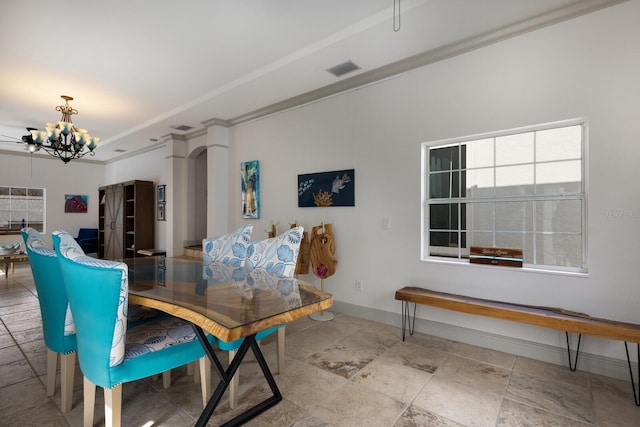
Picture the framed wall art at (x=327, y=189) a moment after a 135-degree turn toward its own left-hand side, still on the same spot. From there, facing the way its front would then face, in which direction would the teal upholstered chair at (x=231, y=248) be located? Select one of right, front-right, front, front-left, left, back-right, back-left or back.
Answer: back-right

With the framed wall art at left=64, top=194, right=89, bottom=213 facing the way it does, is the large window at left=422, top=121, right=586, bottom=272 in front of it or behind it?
in front

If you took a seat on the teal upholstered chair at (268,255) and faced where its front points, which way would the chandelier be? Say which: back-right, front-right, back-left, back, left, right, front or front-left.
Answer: right

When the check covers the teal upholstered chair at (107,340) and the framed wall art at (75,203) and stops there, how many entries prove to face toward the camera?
1

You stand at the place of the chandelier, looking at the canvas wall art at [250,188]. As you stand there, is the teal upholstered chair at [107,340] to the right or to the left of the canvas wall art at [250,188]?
right

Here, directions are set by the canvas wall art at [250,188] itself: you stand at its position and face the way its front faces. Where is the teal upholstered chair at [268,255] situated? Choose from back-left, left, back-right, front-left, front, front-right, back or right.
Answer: front-left

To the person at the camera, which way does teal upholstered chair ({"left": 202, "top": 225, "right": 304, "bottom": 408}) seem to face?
facing the viewer and to the left of the viewer

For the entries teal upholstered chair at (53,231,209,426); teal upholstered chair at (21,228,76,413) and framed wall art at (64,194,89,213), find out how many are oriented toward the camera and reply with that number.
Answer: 1

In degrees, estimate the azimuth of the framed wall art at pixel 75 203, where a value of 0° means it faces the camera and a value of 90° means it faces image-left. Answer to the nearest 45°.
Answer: approximately 0°

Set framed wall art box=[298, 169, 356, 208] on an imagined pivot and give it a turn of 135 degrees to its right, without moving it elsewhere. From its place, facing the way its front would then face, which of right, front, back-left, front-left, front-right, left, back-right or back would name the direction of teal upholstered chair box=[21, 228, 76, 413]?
back-left

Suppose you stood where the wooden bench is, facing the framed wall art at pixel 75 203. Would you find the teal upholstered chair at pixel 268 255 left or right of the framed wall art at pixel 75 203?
left

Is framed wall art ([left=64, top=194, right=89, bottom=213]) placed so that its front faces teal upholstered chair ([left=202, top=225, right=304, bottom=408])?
yes

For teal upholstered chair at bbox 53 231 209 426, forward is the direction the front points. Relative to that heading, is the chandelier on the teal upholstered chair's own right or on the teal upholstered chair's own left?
on the teal upholstered chair's own left

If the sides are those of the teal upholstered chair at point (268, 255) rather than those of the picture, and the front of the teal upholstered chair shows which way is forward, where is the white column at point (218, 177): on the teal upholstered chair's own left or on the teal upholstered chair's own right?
on the teal upholstered chair's own right

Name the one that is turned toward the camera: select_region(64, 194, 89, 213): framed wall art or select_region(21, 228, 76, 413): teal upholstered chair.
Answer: the framed wall art

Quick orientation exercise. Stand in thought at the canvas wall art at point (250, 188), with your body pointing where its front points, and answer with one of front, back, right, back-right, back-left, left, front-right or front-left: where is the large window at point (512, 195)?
left

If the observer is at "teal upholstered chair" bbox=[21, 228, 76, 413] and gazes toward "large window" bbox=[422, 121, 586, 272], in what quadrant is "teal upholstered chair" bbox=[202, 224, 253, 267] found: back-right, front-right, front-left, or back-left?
front-left

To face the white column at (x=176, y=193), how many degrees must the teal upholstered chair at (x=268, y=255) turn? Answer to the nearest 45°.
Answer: approximately 135° to its right

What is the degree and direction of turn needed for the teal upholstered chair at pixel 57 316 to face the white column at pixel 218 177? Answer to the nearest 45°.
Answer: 0° — it already faces it
